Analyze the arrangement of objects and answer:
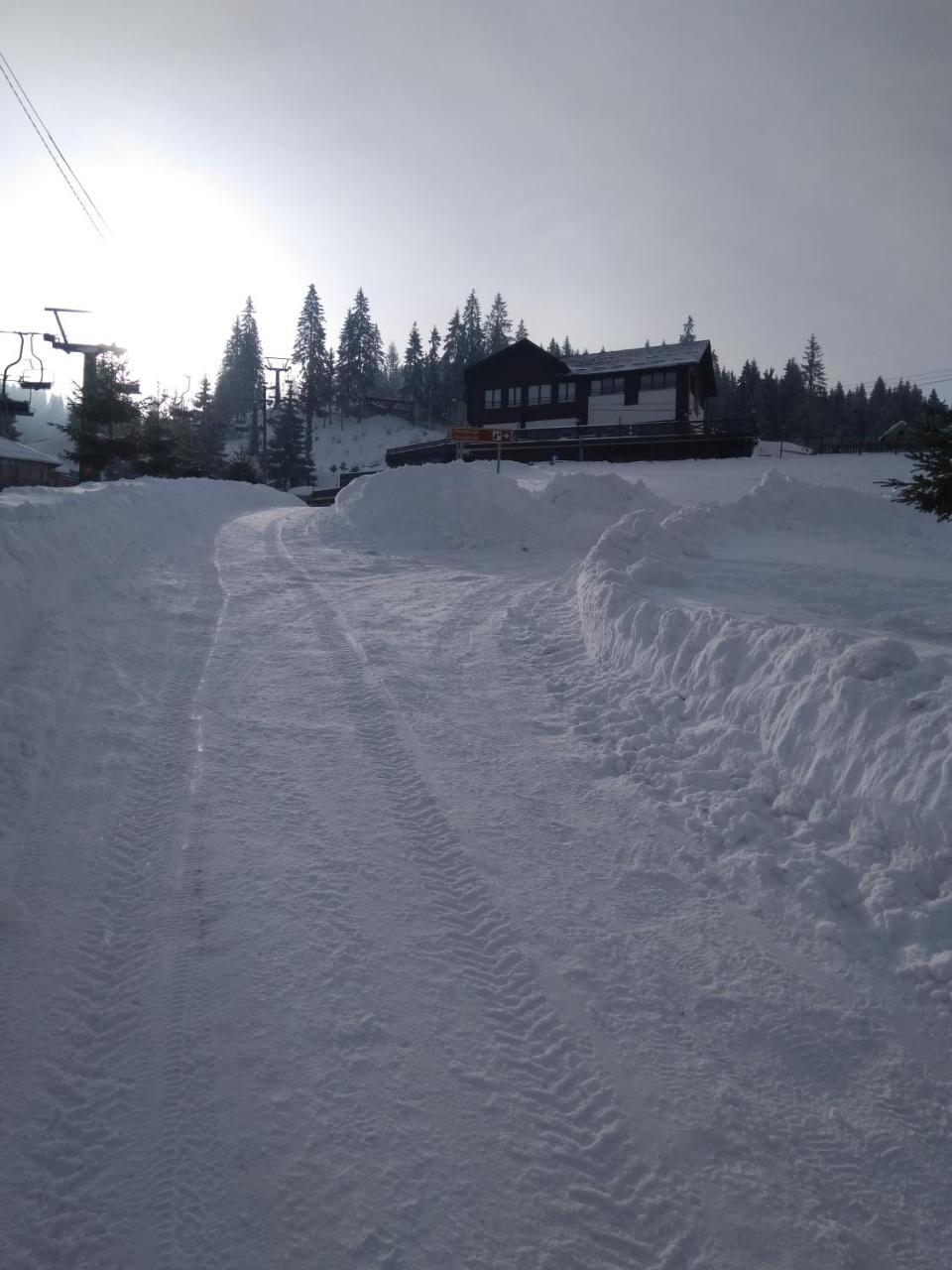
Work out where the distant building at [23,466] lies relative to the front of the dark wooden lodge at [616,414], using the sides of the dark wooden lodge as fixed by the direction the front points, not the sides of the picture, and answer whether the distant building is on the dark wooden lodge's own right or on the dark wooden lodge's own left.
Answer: on the dark wooden lodge's own right

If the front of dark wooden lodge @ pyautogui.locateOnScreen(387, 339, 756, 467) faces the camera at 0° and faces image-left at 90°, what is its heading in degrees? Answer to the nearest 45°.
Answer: approximately 0°

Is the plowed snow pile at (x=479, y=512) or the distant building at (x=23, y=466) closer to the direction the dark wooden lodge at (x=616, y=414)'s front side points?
the plowed snow pile

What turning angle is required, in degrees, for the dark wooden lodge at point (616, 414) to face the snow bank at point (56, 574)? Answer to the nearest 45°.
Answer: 0° — it already faces it

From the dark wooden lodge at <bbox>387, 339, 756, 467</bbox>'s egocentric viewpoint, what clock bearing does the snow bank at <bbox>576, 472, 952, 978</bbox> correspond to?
The snow bank is roughly at 12 o'clock from the dark wooden lodge.

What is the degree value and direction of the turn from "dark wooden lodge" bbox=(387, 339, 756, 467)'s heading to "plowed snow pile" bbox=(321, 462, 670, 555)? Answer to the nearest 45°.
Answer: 0° — it already faces it

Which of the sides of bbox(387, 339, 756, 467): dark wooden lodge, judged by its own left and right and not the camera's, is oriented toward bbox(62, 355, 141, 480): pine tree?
right
